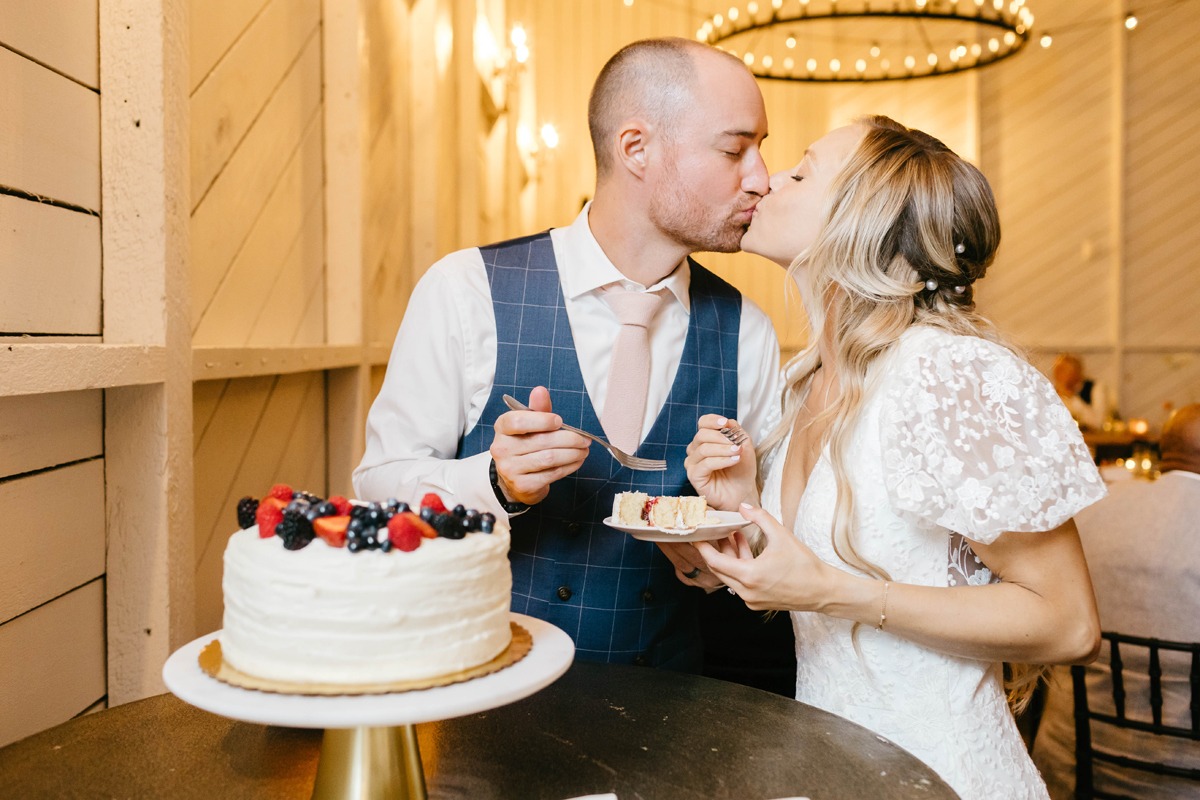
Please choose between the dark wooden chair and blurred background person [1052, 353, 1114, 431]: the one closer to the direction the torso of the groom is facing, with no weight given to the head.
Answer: the dark wooden chair

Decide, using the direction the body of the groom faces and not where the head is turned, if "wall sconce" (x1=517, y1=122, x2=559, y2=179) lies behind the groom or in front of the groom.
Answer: behind

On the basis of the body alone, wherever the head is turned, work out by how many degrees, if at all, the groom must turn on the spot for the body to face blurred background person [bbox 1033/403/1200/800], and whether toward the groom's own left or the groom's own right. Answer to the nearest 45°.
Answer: approximately 45° to the groom's own left

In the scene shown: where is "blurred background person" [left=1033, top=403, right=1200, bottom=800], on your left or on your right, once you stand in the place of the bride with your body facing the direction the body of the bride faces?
on your right

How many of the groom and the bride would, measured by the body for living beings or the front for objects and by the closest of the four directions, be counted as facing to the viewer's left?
1

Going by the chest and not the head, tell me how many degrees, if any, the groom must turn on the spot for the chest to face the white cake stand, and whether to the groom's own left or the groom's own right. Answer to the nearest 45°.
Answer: approximately 45° to the groom's own right

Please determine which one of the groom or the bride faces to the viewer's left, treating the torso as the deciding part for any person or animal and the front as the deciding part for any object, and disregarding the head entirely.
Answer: the bride

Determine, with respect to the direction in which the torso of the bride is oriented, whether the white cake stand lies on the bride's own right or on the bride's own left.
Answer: on the bride's own left

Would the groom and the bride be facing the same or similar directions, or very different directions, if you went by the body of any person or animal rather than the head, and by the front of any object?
very different directions

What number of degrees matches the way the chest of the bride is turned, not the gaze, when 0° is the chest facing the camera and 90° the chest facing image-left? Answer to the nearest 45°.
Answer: approximately 90°

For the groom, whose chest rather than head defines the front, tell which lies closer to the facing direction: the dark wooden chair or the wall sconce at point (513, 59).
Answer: the dark wooden chair

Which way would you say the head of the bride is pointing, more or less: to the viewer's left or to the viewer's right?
to the viewer's left
